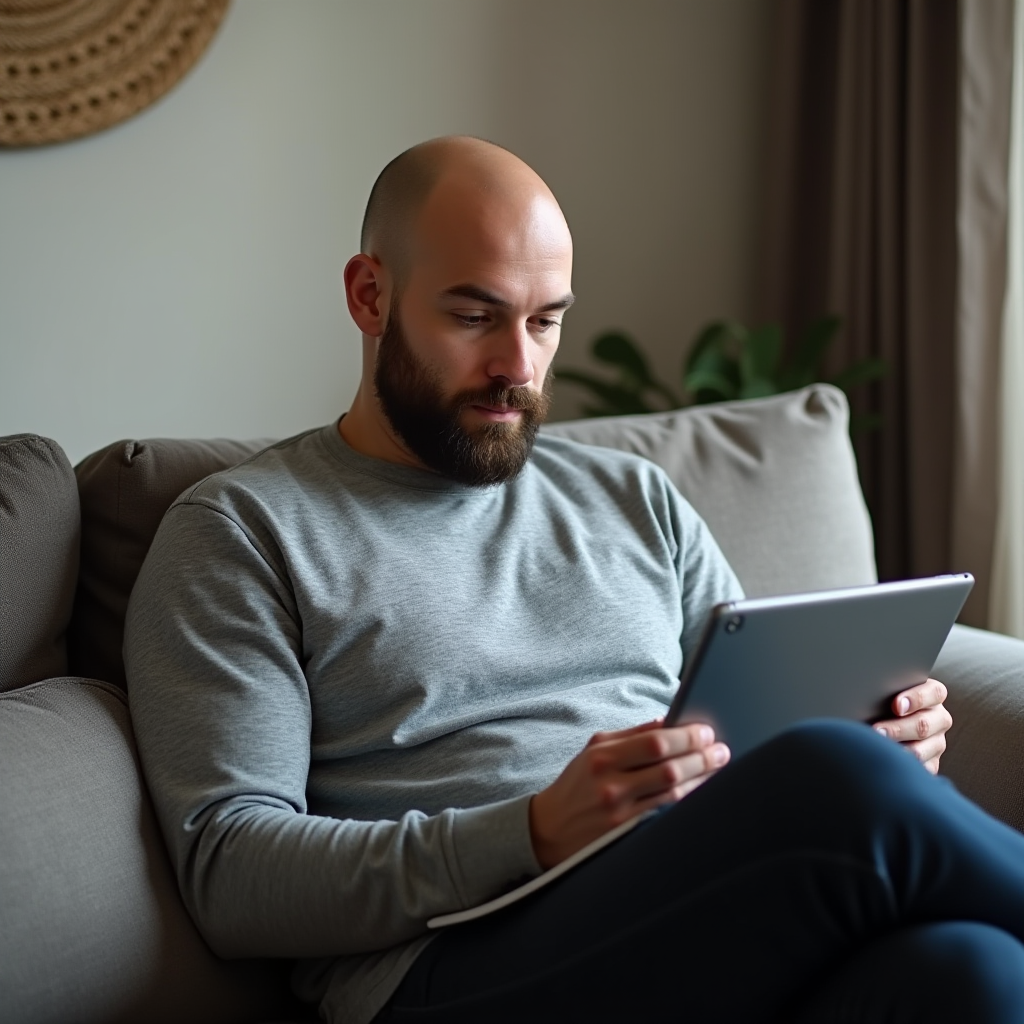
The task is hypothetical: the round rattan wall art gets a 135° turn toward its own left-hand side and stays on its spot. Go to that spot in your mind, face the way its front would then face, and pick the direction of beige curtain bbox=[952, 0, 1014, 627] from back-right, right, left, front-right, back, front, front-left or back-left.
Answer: front-right

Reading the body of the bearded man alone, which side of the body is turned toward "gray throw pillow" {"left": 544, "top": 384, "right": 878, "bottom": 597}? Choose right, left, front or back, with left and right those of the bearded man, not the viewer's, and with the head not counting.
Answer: left

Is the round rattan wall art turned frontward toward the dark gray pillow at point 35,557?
yes

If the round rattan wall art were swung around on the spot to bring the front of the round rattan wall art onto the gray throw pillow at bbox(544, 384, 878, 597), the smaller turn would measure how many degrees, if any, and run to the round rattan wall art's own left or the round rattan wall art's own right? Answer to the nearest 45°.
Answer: approximately 45° to the round rattan wall art's own left

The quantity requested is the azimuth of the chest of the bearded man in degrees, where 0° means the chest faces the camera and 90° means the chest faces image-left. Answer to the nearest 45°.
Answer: approximately 315°

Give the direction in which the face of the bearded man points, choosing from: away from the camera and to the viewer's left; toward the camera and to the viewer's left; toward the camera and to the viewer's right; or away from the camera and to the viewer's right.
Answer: toward the camera and to the viewer's right

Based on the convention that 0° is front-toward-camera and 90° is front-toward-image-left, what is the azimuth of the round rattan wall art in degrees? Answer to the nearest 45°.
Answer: approximately 0°

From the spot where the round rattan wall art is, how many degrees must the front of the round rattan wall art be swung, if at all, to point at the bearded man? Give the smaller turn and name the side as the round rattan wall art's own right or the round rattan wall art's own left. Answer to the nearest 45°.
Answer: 0° — it already faces them

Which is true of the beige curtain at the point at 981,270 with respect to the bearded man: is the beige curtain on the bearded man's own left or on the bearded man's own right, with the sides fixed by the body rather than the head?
on the bearded man's own left
